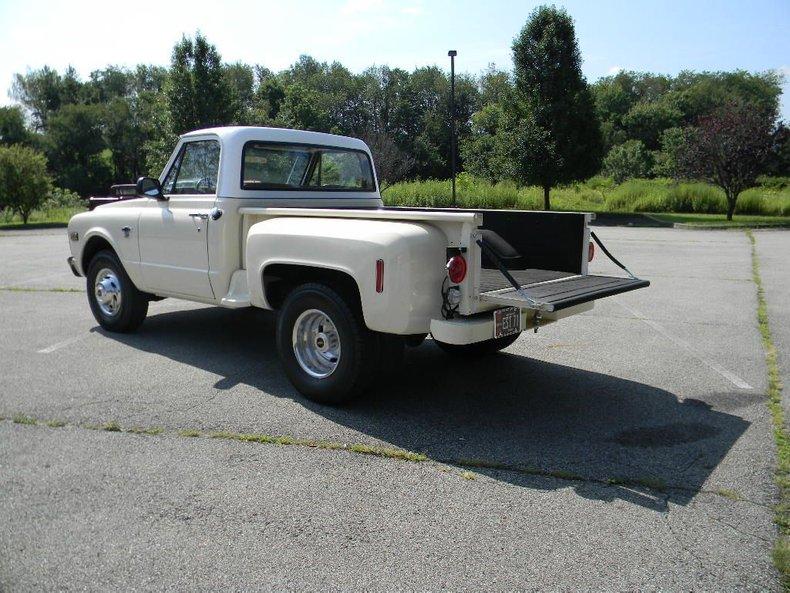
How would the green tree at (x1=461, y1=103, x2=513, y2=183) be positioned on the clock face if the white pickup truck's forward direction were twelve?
The green tree is roughly at 2 o'clock from the white pickup truck.

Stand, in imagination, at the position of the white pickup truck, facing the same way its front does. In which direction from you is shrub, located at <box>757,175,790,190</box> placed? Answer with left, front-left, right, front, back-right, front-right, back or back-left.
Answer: right

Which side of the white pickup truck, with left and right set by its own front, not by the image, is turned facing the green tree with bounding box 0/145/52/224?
front

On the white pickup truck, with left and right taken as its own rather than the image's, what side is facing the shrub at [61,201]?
front

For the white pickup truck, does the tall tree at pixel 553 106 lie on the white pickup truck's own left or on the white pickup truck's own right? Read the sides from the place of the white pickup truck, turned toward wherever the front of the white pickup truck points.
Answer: on the white pickup truck's own right

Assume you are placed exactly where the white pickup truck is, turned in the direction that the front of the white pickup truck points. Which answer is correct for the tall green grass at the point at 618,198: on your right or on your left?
on your right

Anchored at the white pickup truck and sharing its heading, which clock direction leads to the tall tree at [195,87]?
The tall tree is roughly at 1 o'clock from the white pickup truck.

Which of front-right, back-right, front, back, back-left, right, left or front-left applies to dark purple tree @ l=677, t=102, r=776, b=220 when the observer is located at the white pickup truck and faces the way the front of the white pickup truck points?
right

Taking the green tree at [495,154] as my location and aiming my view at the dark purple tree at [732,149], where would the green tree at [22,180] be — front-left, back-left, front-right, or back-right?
back-right

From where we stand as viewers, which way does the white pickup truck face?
facing away from the viewer and to the left of the viewer

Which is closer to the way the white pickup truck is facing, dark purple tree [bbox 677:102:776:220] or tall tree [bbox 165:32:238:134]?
the tall tree
